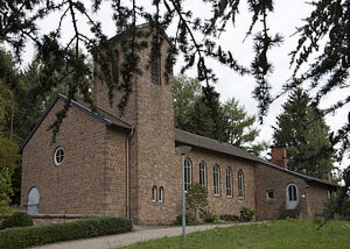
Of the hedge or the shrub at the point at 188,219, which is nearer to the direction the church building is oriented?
the hedge

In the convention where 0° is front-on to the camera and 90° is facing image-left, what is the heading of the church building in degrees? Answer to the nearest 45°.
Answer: approximately 45°

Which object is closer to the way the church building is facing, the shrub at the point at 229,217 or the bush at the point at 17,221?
the bush

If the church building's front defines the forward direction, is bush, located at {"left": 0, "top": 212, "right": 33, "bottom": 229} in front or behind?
in front

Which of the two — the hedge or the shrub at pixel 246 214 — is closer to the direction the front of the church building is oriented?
the hedge

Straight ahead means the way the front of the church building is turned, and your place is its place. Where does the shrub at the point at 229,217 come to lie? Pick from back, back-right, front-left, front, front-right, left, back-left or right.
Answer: back

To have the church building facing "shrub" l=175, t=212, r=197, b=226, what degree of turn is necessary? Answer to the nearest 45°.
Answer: approximately 45° to its left

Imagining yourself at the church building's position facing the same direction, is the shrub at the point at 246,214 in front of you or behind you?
behind
